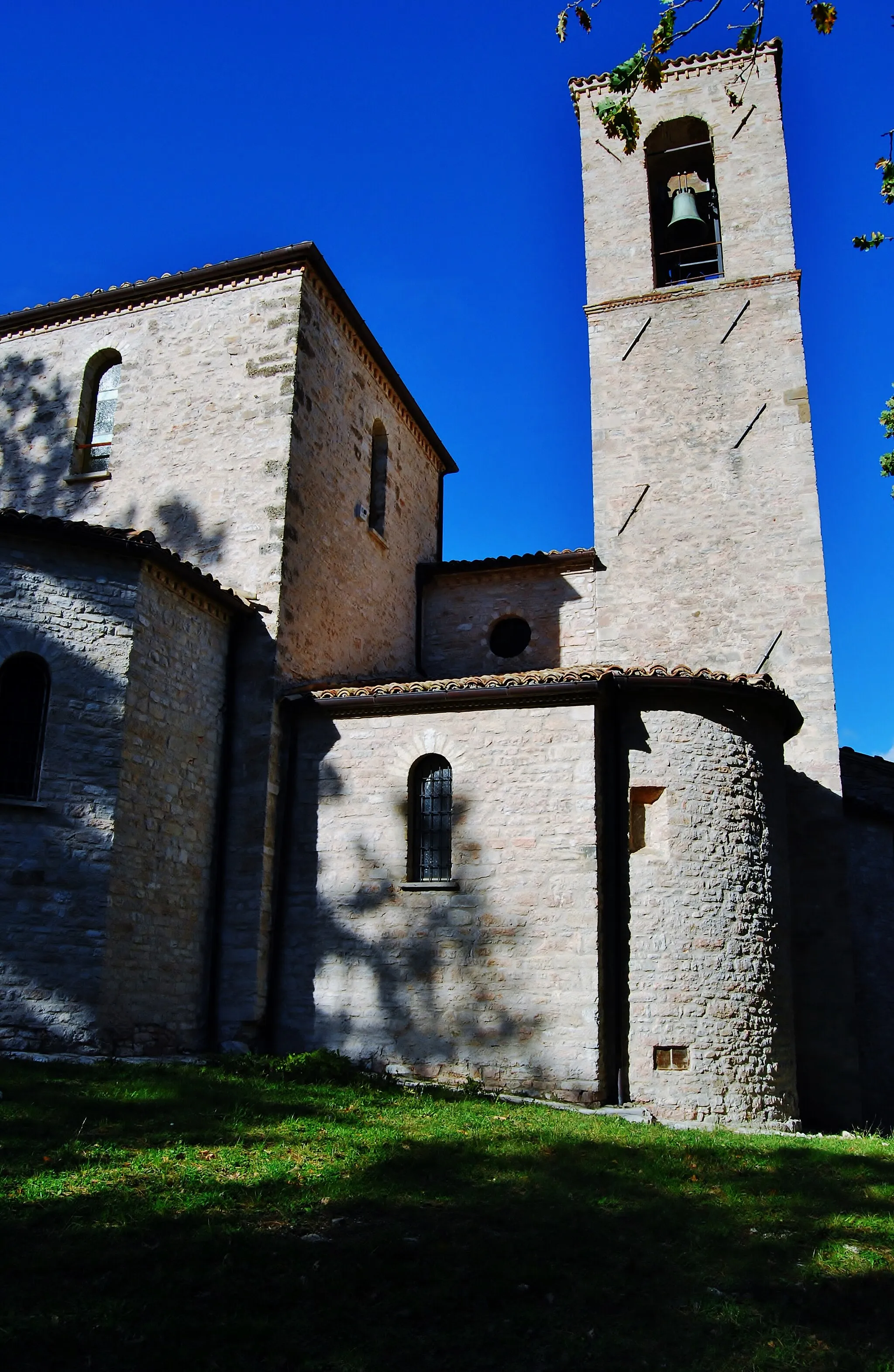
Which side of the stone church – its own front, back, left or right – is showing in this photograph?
back
